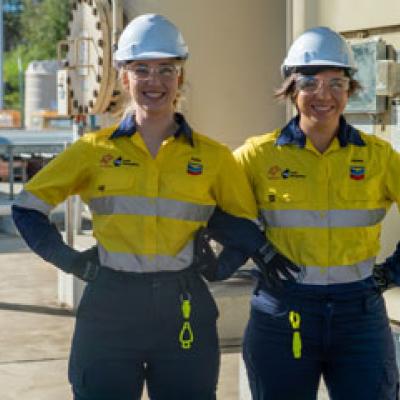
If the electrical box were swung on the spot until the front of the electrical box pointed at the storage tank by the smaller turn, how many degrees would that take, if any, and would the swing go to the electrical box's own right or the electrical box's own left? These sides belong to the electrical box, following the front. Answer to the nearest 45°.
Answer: approximately 135° to the electrical box's own right

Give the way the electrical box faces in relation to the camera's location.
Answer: facing the viewer and to the left of the viewer

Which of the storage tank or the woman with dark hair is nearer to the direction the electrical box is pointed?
the woman with dark hair

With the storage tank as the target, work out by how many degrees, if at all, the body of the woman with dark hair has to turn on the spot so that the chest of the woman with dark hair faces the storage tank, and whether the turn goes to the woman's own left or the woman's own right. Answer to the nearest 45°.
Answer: approximately 180°

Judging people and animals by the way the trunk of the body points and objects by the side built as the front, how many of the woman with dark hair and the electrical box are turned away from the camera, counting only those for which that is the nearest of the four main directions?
0

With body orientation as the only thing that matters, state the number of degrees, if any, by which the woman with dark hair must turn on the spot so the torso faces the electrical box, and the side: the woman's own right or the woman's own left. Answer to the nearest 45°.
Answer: approximately 180°

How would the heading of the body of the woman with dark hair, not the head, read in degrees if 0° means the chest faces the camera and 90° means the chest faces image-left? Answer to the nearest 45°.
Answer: approximately 0°

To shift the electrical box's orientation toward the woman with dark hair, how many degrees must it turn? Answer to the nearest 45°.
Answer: approximately 45° to its left
